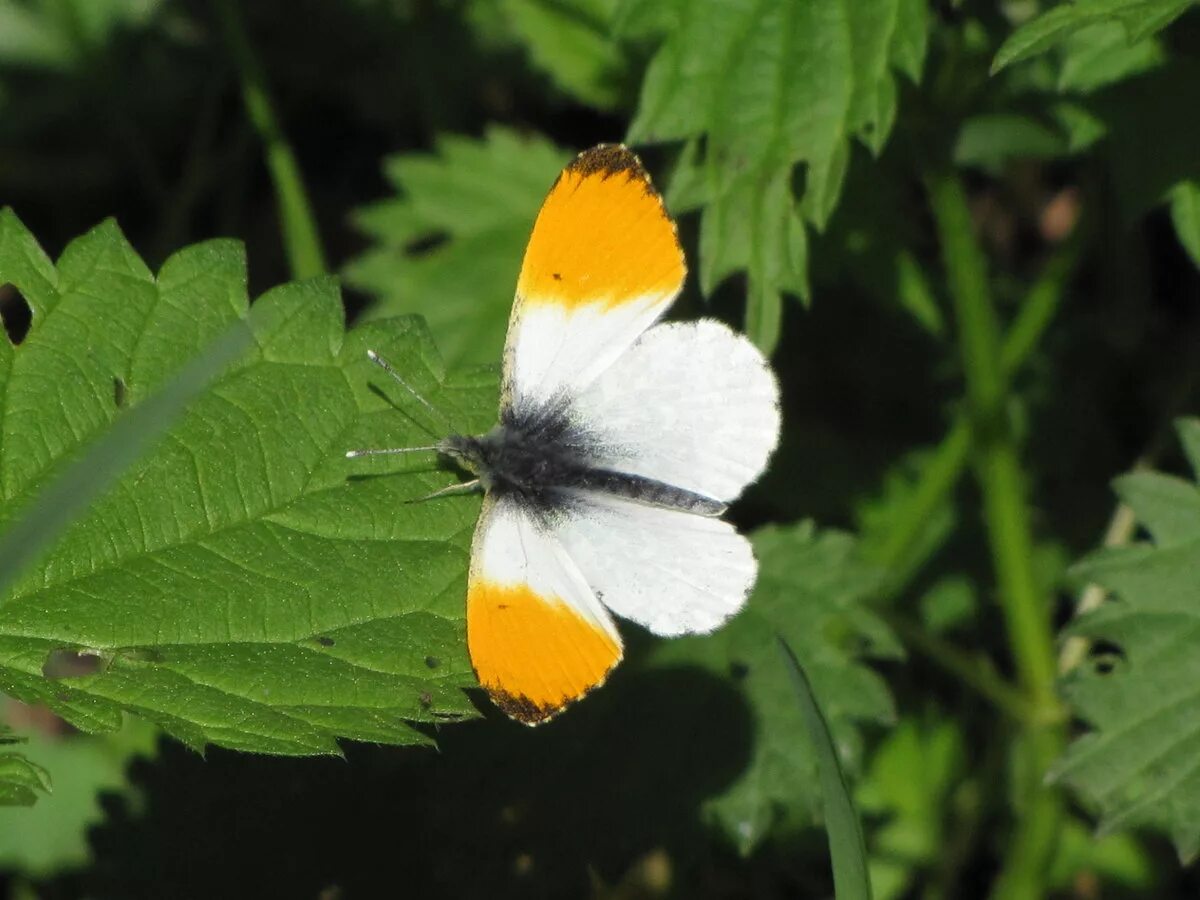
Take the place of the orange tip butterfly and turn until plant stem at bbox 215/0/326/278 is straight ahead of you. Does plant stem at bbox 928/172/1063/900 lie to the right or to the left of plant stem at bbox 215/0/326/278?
right

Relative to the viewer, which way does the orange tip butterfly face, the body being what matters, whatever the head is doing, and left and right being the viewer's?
facing to the left of the viewer

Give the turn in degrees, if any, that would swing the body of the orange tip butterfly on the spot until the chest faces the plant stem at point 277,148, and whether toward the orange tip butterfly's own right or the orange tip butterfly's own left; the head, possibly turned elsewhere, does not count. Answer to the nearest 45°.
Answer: approximately 90° to the orange tip butterfly's own right

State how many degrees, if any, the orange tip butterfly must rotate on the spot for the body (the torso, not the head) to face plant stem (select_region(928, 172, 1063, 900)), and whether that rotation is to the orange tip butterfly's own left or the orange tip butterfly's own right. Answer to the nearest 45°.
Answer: approximately 135° to the orange tip butterfly's own right
